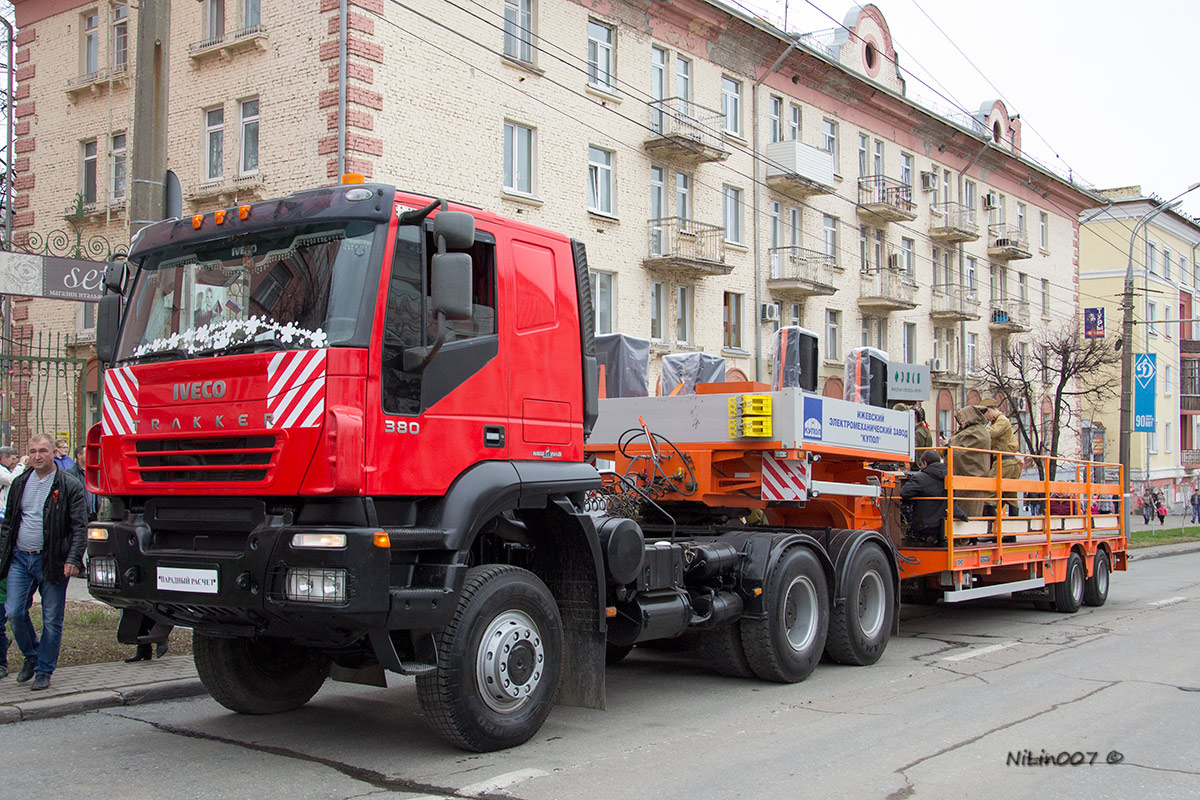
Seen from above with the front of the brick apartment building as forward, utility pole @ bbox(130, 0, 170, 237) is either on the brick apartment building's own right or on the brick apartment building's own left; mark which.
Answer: on the brick apartment building's own right

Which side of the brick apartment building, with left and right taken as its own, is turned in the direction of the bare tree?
left

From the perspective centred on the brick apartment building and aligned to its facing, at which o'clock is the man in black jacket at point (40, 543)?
The man in black jacket is roughly at 2 o'clock from the brick apartment building.
